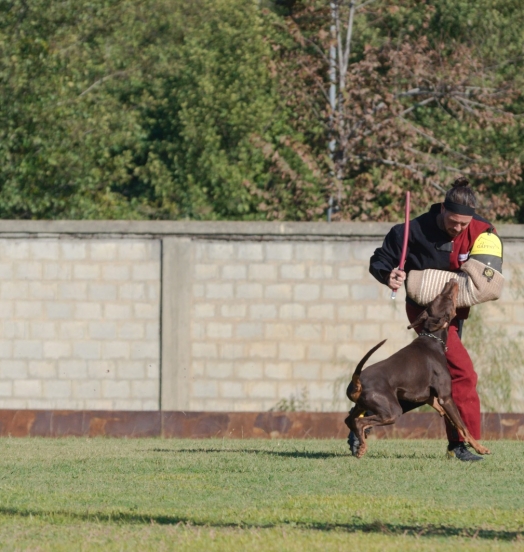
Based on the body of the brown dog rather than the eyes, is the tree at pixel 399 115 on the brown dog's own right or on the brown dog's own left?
on the brown dog's own left

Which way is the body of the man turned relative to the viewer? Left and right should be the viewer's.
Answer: facing the viewer

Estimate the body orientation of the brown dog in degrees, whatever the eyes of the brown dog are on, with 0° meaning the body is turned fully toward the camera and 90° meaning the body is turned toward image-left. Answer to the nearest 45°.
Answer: approximately 270°

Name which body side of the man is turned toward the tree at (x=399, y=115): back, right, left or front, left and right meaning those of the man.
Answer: back
